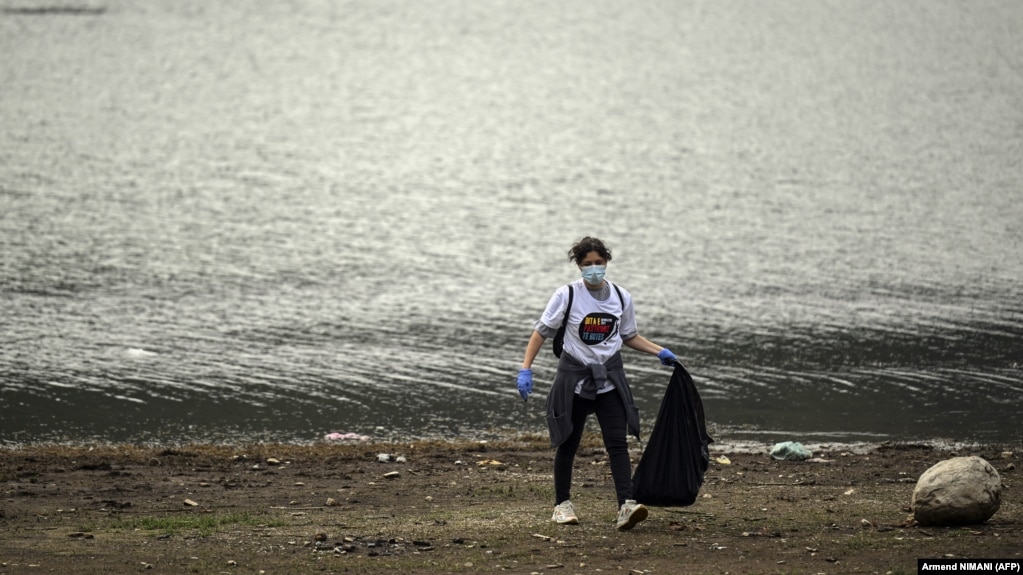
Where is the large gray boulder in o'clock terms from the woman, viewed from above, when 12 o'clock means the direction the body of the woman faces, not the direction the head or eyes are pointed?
The large gray boulder is roughly at 9 o'clock from the woman.

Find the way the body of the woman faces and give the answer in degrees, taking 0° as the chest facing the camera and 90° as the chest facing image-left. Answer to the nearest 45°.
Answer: approximately 0°
